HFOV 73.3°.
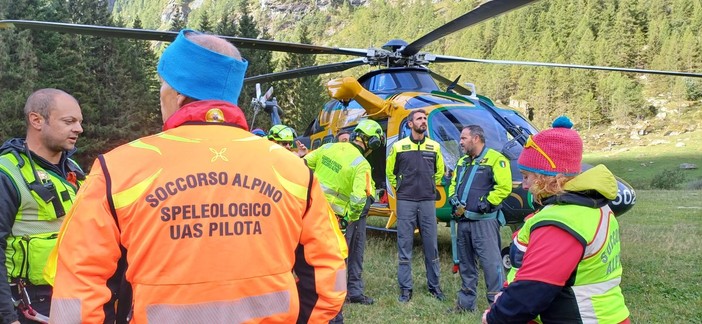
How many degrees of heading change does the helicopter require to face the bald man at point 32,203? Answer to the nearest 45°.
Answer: approximately 90° to its right

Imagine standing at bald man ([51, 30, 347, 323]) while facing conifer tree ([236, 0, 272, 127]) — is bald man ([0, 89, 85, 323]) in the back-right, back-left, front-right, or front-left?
front-left

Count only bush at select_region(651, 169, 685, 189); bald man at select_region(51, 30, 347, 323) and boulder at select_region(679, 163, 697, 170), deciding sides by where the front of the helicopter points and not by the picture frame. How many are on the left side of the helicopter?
2

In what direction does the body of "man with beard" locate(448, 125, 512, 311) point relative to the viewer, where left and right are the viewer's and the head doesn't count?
facing the viewer and to the left of the viewer

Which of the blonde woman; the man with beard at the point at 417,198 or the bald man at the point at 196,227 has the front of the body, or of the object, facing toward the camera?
the man with beard

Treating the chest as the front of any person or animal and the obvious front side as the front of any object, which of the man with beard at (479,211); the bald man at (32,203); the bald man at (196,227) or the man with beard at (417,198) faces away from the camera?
the bald man at (196,227)

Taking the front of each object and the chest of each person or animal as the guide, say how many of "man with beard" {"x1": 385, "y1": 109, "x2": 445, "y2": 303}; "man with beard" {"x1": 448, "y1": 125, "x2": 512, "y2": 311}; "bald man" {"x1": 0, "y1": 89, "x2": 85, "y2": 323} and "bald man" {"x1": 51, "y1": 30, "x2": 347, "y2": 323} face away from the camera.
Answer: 1

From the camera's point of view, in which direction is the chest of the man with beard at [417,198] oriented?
toward the camera

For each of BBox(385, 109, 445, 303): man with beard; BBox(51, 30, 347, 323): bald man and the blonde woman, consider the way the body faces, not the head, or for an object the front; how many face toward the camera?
1

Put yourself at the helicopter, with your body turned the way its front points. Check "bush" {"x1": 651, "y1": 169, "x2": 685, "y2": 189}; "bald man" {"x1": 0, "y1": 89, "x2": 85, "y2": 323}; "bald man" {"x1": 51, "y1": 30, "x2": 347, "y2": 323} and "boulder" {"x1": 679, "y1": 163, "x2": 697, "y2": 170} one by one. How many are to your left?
2

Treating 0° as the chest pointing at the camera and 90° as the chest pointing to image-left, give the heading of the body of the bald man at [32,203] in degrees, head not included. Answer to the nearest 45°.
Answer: approximately 315°

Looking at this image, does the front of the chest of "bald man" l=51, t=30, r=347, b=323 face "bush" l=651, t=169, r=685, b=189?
no

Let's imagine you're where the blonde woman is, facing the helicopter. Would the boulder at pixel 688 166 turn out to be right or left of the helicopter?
right

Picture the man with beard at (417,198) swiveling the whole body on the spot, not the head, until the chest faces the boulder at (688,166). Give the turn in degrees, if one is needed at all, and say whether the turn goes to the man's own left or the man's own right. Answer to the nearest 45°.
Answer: approximately 135° to the man's own left

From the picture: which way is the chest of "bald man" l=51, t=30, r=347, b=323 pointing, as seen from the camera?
away from the camera

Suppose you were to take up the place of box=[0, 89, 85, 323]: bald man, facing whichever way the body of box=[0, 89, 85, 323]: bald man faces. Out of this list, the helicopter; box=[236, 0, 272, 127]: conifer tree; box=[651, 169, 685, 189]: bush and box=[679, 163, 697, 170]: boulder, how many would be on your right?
0

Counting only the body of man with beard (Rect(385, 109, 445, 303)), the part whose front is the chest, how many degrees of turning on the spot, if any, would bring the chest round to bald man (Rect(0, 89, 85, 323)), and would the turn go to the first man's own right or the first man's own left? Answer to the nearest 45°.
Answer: approximately 45° to the first man's own right

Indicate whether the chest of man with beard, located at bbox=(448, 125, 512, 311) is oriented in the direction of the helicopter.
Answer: no
